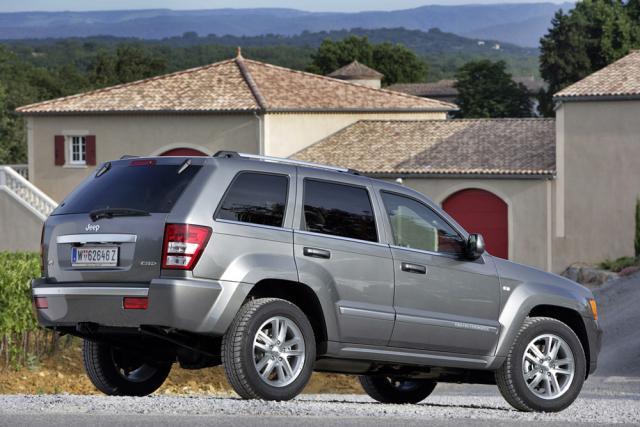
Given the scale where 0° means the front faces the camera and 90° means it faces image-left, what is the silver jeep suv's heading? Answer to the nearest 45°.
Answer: approximately 225°

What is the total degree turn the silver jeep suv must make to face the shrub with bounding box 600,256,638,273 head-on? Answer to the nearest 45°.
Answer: approximately 45° to its left

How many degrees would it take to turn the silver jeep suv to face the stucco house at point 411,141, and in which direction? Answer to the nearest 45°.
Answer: approximately 45° to its left

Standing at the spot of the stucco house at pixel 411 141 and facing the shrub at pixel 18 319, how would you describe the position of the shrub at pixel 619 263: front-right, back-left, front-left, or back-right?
front-left

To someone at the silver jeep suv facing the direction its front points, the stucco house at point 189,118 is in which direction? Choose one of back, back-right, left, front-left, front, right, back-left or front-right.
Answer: front-left

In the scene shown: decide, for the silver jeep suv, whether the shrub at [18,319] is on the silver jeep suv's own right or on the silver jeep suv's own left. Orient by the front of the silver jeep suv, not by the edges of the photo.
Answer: on the silver jeep suv's own left

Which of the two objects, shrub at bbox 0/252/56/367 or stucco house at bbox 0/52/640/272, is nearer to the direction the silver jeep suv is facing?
the stucco house
